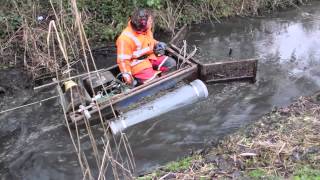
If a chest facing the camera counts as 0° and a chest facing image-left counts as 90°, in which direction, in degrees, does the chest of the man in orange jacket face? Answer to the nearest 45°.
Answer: approximately 315°
